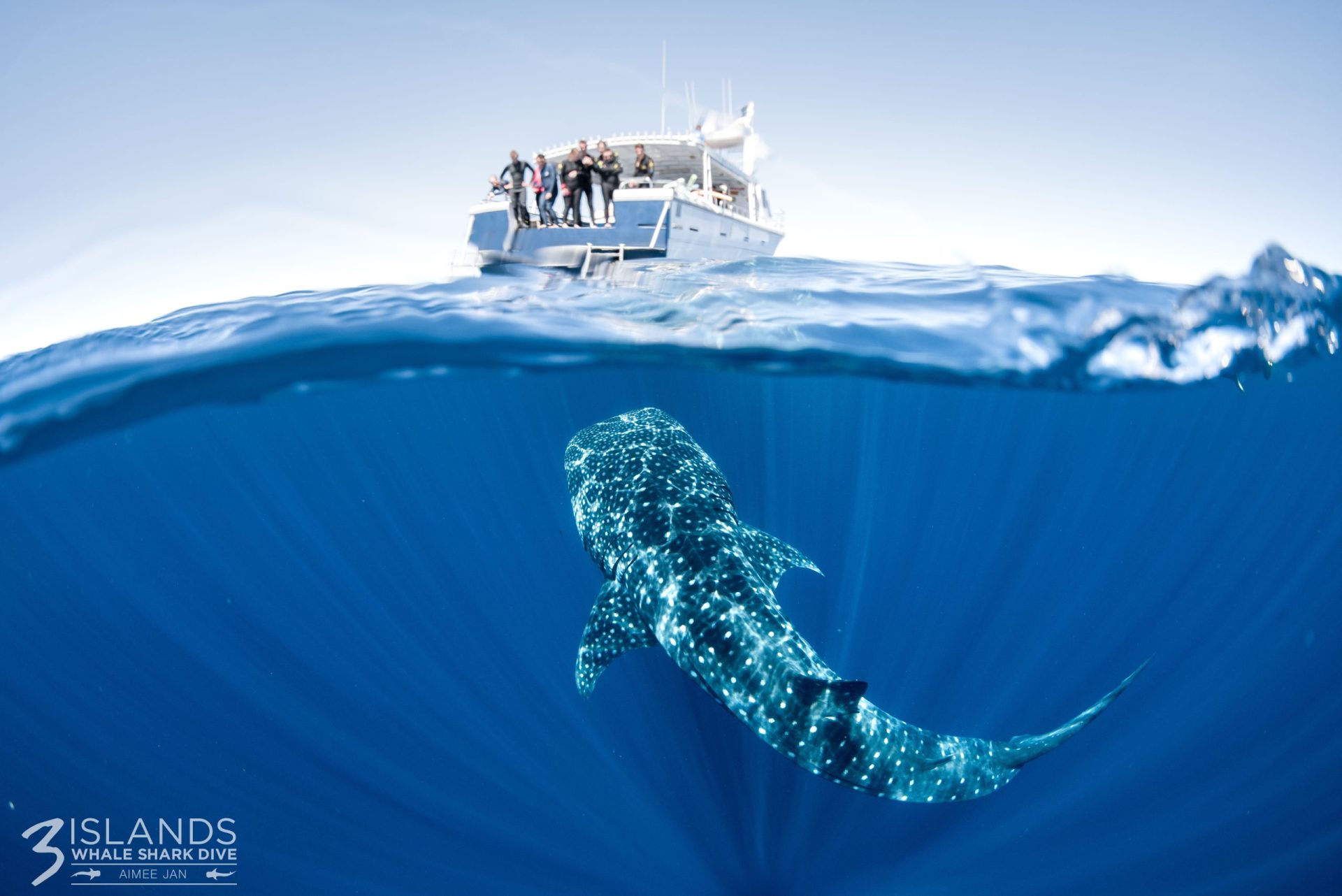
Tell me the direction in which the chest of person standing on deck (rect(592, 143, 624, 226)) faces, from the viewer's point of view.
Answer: toward the camera

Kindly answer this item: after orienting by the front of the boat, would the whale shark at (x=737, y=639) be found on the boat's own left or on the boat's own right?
on the boat's own right

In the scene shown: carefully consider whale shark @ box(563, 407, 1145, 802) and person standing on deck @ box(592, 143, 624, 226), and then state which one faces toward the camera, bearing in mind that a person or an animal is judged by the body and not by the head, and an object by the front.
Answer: the person standing on deck

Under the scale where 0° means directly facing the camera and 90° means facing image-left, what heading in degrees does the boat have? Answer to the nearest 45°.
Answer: approximately 225°

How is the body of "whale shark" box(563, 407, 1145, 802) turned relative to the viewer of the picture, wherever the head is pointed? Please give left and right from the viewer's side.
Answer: facing away from the viewer and to the left of the viewer

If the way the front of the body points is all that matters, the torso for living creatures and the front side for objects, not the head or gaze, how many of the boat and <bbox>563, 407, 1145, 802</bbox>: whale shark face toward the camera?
0

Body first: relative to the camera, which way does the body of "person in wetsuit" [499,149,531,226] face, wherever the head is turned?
toward the camera
